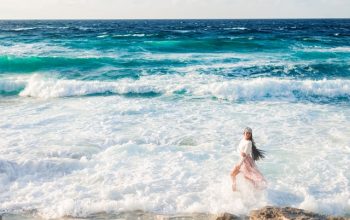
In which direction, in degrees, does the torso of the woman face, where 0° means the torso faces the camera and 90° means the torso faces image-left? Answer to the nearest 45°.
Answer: approximately 45°

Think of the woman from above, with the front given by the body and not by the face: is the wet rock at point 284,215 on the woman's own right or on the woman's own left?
on the woman's own left
